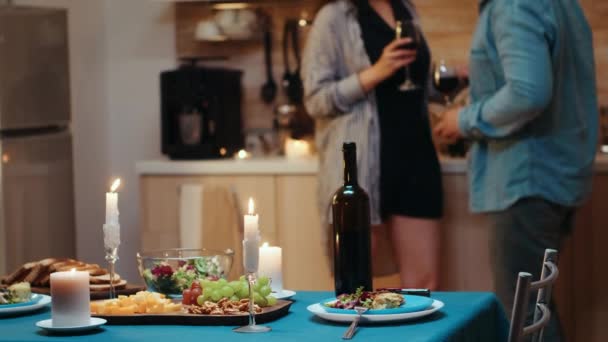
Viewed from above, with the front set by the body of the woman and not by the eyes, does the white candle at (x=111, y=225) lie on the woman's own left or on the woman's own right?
on the woman's own right

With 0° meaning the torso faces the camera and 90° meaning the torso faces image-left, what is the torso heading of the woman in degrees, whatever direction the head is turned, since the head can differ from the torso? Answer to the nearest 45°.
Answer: approximately 315°

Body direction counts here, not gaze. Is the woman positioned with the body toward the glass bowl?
no

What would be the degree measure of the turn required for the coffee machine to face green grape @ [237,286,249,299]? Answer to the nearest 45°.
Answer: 0° — it already faces it

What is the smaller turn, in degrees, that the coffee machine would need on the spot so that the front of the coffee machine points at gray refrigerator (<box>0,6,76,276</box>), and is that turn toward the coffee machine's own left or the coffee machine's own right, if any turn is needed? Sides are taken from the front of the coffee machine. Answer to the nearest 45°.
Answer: approximately 90° to the coffee machine's own right

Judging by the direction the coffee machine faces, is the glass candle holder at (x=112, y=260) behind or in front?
in front

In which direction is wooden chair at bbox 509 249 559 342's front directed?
to the viewer's left

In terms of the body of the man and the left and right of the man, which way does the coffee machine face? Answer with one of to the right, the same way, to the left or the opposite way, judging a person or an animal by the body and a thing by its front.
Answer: to the left

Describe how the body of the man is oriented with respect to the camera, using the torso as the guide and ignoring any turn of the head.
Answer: to the viewer's left

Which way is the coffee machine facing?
toward the camera

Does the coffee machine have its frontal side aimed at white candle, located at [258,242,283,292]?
yes

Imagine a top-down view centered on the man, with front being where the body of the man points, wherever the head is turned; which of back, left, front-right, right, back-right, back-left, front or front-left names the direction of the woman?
front-right

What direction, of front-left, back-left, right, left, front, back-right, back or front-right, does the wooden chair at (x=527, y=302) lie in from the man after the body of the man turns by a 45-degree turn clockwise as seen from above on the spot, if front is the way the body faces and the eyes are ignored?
back-left

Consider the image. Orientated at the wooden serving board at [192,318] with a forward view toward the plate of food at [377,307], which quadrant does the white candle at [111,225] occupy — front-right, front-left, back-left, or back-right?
back-left

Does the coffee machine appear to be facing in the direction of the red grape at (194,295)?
yes

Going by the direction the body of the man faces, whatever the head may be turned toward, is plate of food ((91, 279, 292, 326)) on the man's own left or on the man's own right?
on the man's own left

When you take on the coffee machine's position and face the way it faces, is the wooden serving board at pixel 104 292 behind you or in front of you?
in front
